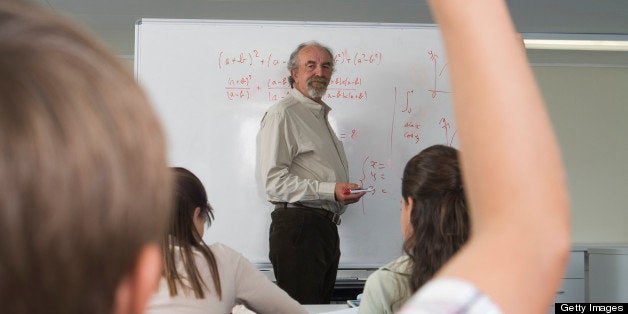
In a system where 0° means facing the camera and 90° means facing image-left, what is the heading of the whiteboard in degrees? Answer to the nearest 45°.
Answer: approximately 0°

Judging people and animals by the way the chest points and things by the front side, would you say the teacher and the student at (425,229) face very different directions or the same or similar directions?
very different directions

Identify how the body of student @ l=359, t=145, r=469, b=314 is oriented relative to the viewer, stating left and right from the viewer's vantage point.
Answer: facing away from the viewer and to the left of the viewer

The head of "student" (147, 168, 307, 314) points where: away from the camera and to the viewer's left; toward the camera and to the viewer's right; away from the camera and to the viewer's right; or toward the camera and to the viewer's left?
away from the camera and to the viewer's right

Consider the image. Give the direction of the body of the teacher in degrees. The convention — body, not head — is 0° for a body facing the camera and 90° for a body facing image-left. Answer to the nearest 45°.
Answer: approximately 315°

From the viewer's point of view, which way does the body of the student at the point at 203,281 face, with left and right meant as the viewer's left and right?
facing away from the viewer and to the right of the viewer

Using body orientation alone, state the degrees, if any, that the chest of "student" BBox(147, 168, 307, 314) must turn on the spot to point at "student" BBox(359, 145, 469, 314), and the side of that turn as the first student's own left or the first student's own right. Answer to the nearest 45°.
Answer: approximately 45° to the first student's own right

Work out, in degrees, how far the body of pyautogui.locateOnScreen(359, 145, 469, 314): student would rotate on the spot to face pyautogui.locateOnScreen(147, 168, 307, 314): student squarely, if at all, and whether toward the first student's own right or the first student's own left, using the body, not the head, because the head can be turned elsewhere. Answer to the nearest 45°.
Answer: approximately 45° to the first student's own left

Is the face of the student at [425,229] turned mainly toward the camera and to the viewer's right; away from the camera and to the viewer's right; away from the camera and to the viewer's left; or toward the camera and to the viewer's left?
away from the camera and to the viewer's left
